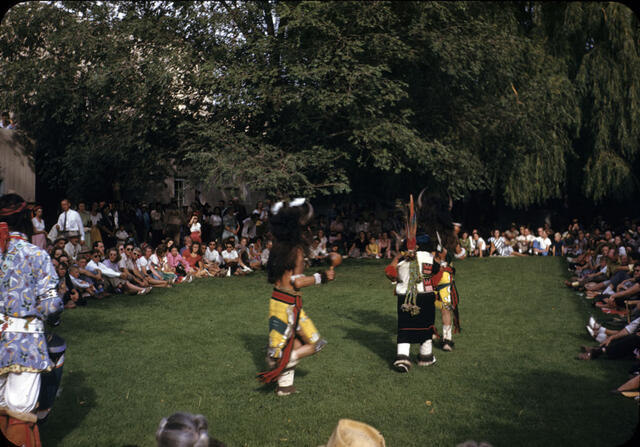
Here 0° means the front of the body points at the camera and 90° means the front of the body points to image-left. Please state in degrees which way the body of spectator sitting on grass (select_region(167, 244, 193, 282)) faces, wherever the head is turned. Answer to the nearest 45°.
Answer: approximately 315°

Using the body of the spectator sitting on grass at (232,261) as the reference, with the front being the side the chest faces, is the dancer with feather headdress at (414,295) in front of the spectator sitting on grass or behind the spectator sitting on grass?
in front

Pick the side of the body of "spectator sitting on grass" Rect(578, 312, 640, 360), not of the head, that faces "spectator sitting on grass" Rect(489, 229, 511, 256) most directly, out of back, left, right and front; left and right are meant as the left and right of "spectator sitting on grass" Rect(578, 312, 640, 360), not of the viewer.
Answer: right

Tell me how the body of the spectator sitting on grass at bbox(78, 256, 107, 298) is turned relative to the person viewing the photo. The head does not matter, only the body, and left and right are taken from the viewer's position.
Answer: facing the viewer and to the right of the viewer

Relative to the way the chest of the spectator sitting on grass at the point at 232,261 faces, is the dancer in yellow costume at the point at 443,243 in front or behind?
in front

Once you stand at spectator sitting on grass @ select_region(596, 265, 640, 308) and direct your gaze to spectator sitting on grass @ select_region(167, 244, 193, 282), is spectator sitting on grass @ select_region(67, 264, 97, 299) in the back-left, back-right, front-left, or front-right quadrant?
front-left

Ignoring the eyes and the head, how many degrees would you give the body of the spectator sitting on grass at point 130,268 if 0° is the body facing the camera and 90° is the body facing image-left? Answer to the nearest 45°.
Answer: approximately 315°

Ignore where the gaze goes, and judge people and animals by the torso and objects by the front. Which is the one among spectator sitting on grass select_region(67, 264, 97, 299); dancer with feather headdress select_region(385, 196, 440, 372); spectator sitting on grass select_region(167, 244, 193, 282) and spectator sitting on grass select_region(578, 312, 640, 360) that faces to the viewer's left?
spectator sitting on grass select_region(578, 312, 640, 360)

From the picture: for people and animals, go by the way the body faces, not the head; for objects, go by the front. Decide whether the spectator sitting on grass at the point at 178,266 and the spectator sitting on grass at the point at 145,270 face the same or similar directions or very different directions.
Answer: same or similar directions

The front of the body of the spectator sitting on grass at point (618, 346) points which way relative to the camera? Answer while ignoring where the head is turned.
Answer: to the viewer's left
